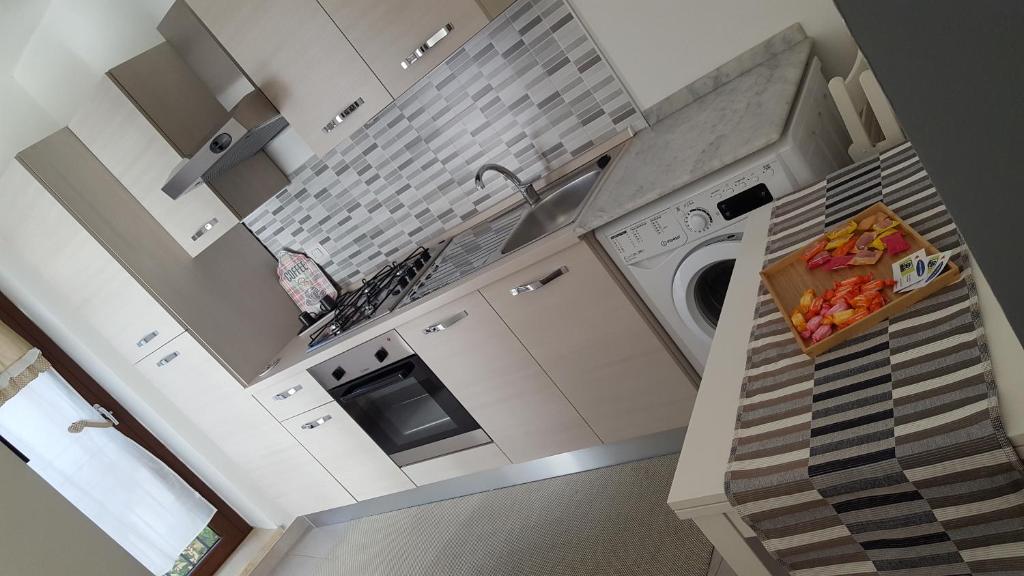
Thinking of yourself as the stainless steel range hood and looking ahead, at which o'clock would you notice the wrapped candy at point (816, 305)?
The wrapped candy is roughly at 10 o'clock from the stainless steel range hood.

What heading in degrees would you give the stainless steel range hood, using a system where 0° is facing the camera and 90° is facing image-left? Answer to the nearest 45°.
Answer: approximately 45°

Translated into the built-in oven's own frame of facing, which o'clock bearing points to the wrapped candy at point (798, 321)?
The wrapped candy is roughly at 10 o'clock from the built-in oven.

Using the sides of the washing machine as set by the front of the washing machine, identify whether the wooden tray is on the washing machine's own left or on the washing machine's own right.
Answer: on the washing machine's own left

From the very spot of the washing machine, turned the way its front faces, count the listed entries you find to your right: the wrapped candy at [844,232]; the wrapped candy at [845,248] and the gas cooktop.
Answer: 1

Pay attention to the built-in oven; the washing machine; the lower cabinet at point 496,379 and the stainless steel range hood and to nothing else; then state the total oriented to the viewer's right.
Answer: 0

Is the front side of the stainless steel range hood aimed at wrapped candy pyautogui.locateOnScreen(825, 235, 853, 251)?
no

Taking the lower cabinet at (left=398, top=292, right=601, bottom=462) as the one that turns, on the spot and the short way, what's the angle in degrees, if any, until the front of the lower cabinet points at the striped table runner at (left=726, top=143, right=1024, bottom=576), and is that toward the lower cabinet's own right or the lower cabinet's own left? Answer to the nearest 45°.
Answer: approximately 45° to the lower cabinet's own left

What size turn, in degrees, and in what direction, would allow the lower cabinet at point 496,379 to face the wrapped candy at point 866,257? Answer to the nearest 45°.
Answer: approximately 45° to its left

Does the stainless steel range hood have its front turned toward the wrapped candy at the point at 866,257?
no

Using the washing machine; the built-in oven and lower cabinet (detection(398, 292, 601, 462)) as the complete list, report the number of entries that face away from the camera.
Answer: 0

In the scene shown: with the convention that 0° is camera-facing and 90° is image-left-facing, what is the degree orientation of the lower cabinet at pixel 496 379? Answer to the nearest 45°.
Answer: approximately 45°

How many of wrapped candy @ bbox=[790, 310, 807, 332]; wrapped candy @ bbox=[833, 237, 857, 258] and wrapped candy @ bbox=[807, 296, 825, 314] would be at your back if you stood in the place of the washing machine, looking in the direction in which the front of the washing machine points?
0

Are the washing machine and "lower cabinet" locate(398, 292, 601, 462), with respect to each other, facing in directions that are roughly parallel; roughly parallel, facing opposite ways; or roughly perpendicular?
roughly parallel

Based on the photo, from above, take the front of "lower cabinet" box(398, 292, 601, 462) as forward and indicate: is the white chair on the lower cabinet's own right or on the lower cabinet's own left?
on the lower cabinet's own left

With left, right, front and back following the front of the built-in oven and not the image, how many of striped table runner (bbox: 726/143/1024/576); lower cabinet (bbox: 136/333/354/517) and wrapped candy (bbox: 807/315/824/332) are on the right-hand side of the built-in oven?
1

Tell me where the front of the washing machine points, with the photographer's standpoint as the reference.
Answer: facing the viewer and to the left of the viewer

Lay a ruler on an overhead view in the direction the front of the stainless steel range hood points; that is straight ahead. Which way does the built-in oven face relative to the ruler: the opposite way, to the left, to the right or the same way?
the same way

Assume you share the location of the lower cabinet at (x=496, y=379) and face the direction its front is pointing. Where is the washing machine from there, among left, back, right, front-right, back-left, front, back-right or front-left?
left

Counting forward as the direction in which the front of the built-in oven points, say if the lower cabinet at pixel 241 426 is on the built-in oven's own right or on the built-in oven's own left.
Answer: on the built-in oven's own right
